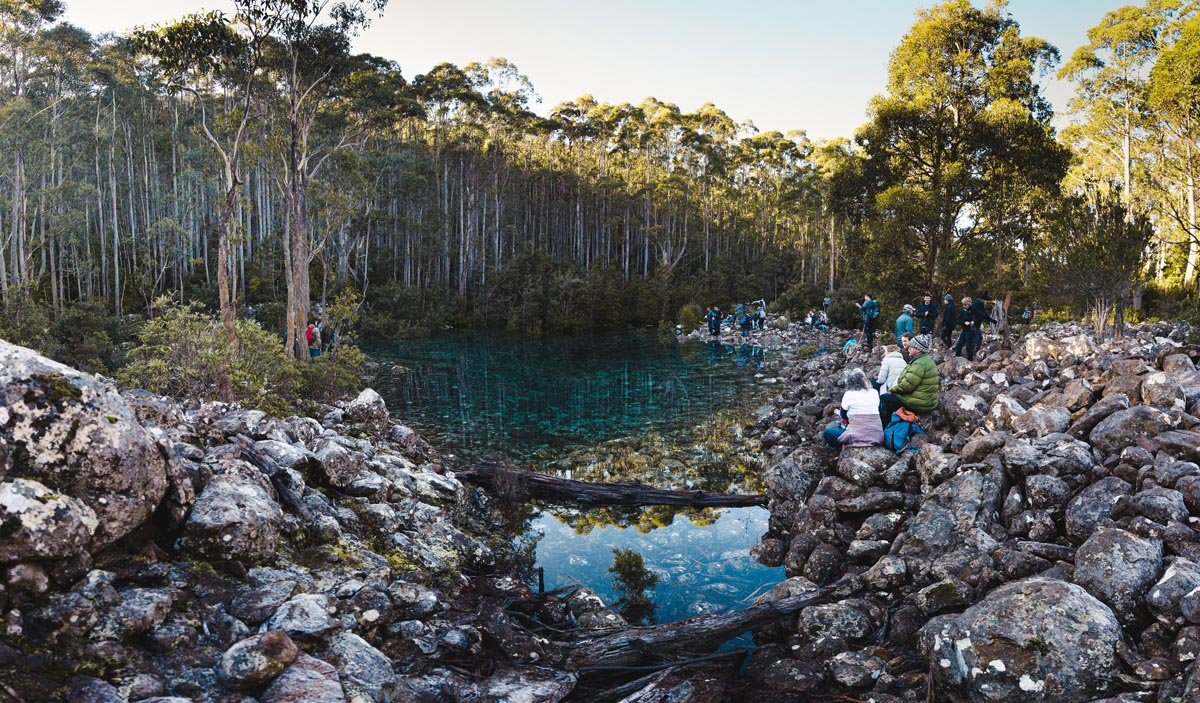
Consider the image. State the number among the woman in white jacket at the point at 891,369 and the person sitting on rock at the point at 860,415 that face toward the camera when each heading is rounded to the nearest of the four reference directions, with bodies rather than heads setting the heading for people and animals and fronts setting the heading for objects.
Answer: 0

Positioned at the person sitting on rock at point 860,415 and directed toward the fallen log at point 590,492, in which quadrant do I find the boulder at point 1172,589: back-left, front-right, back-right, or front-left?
back-left

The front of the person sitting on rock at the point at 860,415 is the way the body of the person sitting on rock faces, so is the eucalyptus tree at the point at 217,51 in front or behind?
in front

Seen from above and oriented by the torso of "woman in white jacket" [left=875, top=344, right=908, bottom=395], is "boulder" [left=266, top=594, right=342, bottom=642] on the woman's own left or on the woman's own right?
on the woman's own left

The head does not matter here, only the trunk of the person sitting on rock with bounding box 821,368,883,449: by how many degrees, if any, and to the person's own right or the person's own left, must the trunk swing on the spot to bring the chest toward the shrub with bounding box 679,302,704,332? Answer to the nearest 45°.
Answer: approximately 45° to the person's own right

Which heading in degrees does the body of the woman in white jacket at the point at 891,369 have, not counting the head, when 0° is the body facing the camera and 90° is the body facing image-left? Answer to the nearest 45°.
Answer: approximately 135°

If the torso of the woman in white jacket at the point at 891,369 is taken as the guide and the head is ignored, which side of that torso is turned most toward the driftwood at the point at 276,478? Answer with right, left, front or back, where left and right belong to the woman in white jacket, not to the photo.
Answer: left

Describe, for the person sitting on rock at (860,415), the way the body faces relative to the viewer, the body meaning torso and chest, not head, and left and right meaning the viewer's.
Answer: facing away from the viewer and to the left of the viewer

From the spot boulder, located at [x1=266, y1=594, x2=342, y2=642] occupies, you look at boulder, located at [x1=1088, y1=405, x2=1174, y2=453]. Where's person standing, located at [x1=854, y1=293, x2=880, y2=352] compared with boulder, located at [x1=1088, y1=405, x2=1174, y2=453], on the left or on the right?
left

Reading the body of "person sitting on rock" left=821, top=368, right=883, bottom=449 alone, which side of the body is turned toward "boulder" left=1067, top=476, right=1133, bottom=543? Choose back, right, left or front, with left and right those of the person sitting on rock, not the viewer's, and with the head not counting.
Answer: back

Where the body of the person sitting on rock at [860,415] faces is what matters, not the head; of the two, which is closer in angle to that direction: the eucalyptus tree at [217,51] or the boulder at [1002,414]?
the eucalyptus tree
